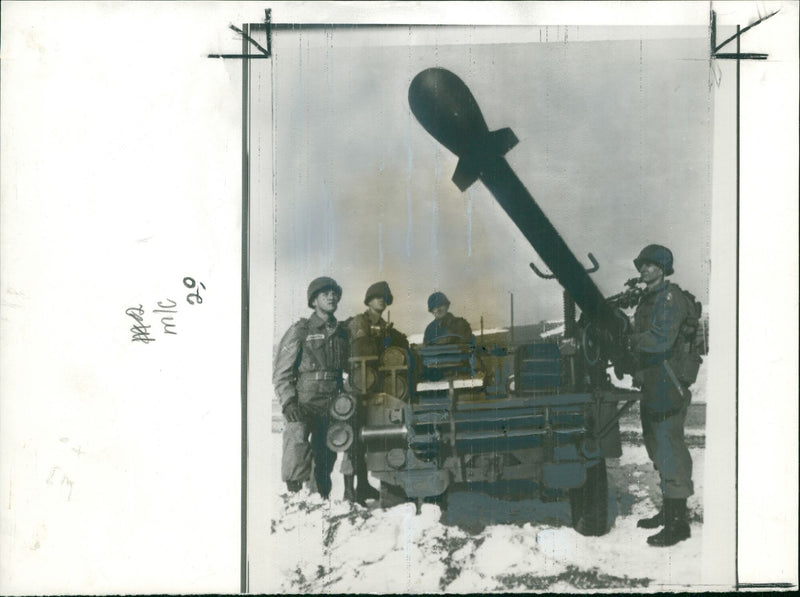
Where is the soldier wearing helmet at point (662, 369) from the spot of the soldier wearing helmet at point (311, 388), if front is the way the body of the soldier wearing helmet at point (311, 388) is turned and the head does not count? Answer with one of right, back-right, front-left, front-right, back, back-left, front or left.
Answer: front-left

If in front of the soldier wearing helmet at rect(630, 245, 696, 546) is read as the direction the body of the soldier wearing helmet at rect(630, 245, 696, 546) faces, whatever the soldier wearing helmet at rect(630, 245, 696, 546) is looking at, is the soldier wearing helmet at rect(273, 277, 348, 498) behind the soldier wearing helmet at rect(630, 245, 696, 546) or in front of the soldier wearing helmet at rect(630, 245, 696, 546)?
in front

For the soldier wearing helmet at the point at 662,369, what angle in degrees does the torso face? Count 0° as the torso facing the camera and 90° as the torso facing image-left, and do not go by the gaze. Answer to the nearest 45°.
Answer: approximately 90°

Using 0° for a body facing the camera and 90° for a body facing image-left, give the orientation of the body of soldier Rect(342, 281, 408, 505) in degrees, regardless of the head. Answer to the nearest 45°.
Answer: approximately 315°

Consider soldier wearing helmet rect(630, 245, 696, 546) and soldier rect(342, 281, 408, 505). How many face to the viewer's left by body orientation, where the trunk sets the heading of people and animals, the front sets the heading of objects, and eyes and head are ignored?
1

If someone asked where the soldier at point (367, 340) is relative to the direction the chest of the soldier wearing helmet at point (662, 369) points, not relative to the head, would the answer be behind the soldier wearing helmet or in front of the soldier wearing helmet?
in front

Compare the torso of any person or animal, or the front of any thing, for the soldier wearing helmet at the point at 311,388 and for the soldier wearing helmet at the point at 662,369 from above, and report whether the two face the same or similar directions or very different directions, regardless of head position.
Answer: very different directions

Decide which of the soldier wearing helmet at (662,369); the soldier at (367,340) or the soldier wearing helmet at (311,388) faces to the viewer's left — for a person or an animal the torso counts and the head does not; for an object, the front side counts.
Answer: the soldier wearing helmet at (662,369)

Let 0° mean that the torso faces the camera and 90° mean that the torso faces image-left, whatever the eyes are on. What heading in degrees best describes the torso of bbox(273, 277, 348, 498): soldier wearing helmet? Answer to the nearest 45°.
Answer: approximately 315°
